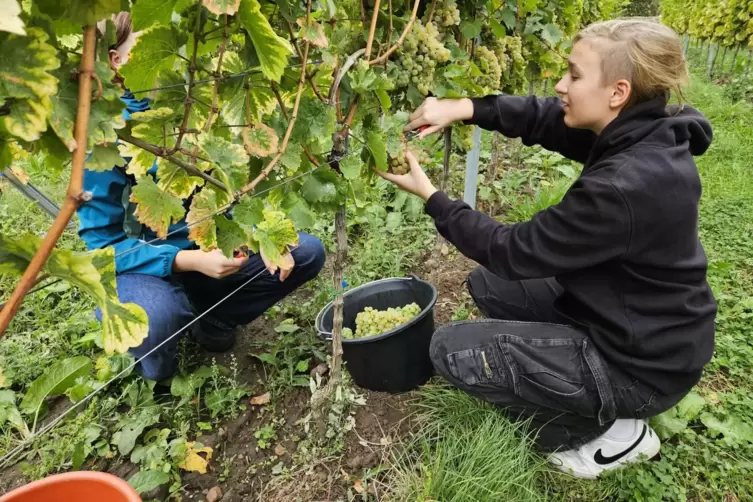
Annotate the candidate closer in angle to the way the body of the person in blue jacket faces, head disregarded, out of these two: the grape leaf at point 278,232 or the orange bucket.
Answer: the grape leaf

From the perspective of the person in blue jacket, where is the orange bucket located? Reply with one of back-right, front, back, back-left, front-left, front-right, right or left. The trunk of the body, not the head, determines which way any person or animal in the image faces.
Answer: front-right

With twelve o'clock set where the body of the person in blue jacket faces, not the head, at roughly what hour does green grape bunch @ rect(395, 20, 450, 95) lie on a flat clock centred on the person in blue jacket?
The green grape bunch is roughly at 11 o'clock from the person in blue jacket.

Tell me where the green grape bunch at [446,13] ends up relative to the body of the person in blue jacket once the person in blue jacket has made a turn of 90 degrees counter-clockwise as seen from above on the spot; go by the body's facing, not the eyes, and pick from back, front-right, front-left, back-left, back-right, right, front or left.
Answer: front-right

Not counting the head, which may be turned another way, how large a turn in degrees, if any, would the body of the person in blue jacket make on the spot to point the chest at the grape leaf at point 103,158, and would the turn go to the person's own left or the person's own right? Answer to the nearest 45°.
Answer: approximately 45° to the person's own right

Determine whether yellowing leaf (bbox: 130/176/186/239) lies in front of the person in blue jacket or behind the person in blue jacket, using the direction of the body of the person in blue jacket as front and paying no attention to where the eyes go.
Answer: in front

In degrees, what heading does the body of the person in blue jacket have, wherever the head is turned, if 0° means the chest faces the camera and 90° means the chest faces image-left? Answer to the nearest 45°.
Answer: approximately 315°

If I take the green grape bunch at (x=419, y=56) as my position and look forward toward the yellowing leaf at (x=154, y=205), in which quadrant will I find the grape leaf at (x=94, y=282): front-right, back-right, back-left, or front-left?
front-left

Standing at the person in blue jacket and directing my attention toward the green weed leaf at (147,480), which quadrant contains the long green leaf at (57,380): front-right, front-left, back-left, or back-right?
front-right

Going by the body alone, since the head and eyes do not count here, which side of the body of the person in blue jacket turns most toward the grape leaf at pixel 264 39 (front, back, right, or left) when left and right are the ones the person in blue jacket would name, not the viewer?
front
